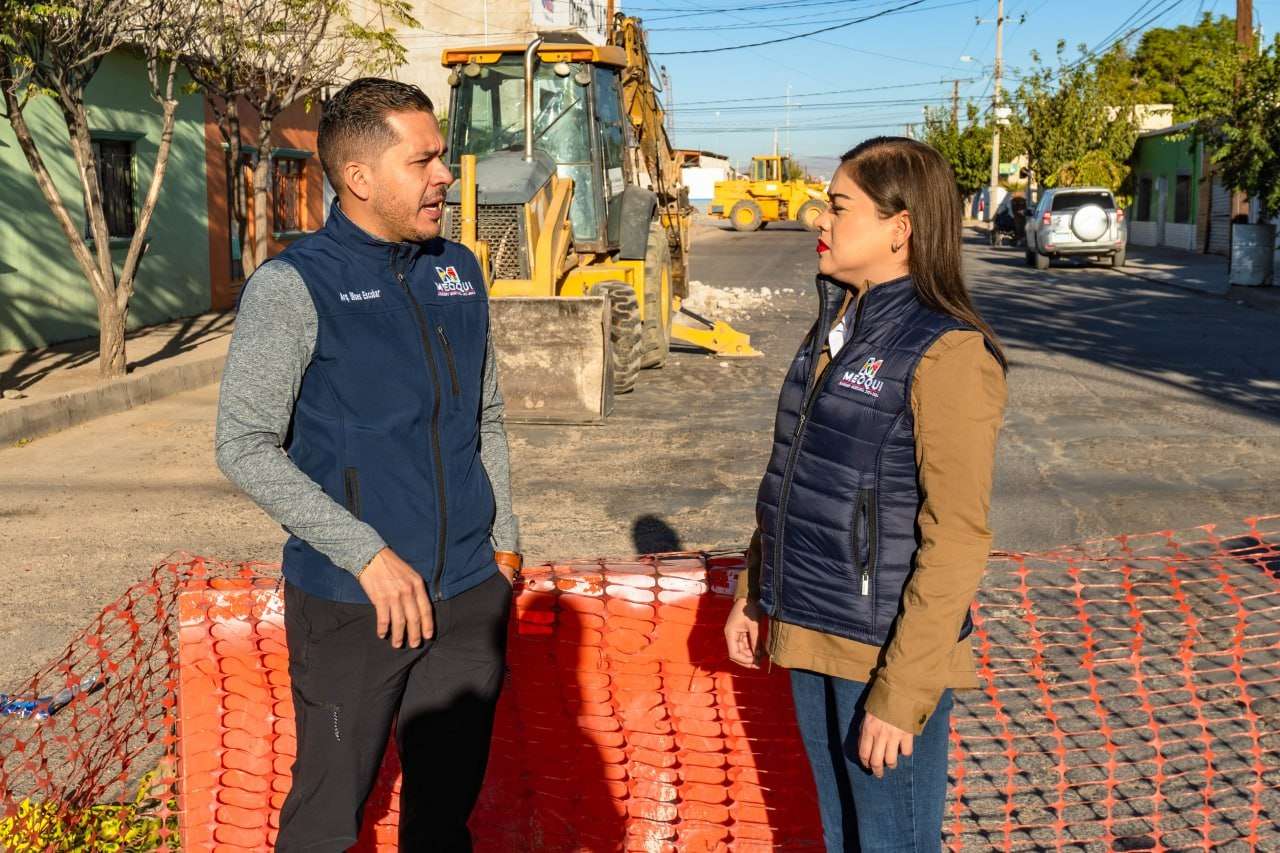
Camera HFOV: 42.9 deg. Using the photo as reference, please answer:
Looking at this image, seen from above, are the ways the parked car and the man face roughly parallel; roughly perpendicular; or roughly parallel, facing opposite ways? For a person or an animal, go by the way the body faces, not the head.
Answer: roughly perpendicular

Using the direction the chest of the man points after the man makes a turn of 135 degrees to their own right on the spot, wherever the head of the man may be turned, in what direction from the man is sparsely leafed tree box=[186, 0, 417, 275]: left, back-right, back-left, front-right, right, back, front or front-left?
right

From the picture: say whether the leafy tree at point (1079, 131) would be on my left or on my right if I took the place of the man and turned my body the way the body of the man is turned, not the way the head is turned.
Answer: on my left

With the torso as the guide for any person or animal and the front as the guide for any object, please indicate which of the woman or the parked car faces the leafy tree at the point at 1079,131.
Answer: the parked car

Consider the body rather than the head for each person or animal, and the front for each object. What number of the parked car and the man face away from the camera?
1

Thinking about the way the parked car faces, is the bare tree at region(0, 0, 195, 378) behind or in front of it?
behind

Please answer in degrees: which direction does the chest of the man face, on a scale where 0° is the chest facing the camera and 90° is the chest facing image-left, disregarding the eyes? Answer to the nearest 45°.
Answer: approximately 315°

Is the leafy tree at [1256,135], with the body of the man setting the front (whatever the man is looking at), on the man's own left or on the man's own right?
on the man's own left

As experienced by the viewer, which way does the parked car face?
facing away from the viewer

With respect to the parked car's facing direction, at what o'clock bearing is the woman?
The woman is roughly at 6 o'clock from the parked car.

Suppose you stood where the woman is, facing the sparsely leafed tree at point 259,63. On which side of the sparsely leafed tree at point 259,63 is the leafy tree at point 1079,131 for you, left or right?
right

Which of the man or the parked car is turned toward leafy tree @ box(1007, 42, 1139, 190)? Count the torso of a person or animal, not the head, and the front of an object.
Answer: the parked car

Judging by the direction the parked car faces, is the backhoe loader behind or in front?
behind

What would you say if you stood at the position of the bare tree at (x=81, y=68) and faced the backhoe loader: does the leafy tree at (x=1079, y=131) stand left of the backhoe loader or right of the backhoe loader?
left

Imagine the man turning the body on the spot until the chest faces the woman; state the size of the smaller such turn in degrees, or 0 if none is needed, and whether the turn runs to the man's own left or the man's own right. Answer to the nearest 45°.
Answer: approximately 45° to the man's own left
